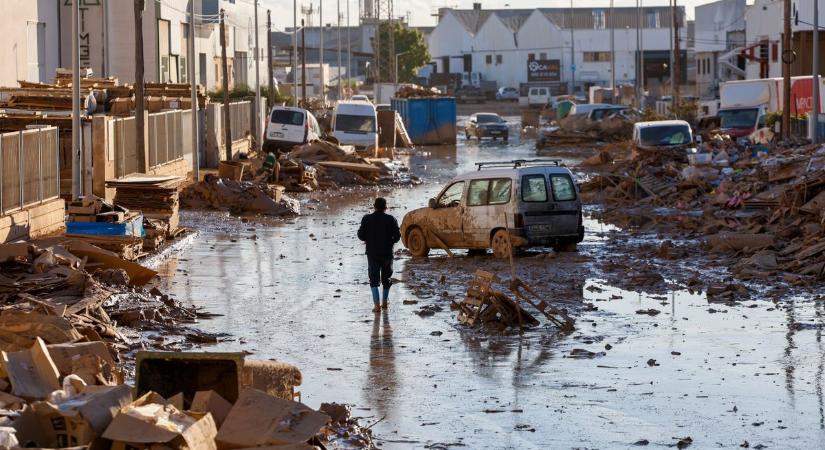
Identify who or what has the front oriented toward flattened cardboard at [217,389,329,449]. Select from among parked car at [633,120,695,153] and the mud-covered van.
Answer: the parked car

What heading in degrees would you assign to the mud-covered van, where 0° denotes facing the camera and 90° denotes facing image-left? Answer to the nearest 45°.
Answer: approximately 135°

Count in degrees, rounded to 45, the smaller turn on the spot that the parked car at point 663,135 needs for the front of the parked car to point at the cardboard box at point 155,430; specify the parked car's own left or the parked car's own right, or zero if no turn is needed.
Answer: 0° — it already faces it

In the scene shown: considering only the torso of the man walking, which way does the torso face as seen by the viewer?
away from the camera

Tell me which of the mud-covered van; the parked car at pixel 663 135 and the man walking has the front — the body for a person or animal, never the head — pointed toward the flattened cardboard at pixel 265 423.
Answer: the parked car

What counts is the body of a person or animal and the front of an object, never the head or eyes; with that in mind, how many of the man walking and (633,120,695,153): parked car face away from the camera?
1

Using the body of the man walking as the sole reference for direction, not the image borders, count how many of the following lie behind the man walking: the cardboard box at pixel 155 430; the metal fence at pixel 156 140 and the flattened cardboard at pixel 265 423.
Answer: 2

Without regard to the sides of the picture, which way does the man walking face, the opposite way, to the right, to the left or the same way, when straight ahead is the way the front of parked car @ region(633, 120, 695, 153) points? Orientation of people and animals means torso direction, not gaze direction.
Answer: the opposite way

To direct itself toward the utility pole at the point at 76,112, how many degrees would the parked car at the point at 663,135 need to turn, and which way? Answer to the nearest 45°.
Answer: approximately 45° to its right

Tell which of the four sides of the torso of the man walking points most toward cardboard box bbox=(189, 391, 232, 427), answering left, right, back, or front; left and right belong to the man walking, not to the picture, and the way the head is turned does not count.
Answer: back
